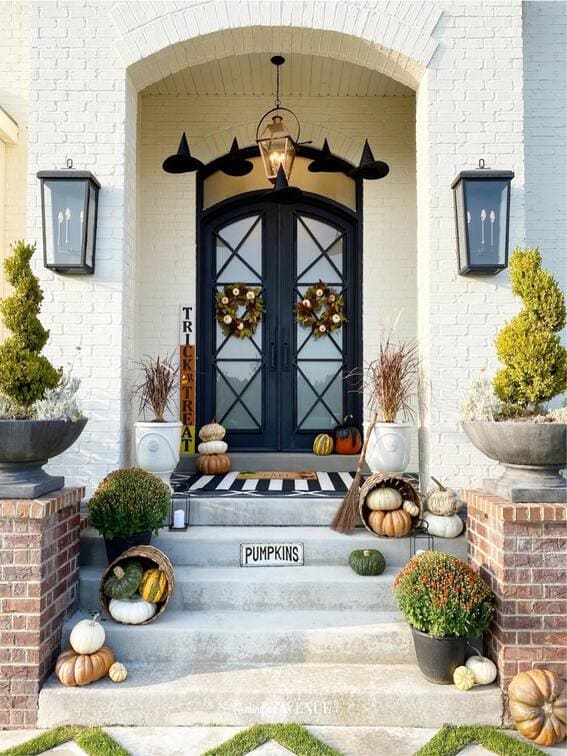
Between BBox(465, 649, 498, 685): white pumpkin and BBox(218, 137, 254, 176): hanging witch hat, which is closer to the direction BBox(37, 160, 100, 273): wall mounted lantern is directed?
the white pumpkin

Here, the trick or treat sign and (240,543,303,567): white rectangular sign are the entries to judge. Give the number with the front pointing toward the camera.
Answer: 2

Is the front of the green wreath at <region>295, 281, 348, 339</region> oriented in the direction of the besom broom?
yes

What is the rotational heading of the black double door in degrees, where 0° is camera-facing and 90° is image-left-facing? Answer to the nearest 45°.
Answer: approximately 0°

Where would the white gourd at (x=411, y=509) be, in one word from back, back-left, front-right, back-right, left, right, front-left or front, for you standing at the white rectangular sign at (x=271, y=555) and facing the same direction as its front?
left
